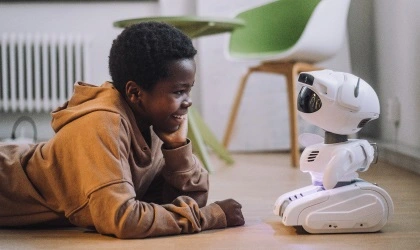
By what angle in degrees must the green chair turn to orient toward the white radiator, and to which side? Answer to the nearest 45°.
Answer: approximately 45° to its right

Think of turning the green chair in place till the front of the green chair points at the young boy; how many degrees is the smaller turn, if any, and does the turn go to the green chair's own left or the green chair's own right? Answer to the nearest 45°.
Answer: approximately 45° to the green chair's own left

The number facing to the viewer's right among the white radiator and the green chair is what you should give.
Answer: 0

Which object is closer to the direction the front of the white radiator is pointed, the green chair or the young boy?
the young boy

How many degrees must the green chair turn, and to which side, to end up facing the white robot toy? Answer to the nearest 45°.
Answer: approximately 45° to its left

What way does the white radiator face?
toward the camera

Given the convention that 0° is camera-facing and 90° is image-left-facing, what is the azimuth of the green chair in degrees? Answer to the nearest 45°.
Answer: approximately 45°

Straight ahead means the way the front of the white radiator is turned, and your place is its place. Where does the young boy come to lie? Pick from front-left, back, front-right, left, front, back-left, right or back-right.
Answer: front
